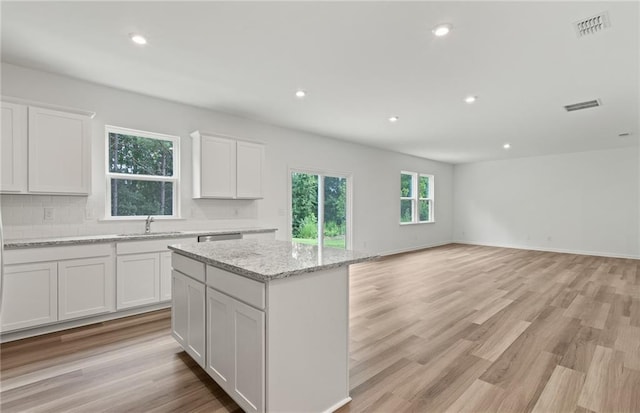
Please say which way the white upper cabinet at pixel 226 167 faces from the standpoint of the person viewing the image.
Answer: facing the viewer and to the right of the viewer

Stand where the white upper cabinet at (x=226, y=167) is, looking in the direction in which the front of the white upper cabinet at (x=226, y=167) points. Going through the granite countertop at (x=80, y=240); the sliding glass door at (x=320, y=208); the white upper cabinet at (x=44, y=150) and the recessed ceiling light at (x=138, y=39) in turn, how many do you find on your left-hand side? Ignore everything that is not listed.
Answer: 1

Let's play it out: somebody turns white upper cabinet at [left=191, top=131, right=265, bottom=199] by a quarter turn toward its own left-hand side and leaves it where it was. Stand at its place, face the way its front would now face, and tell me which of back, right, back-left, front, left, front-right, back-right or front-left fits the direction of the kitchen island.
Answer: back-right

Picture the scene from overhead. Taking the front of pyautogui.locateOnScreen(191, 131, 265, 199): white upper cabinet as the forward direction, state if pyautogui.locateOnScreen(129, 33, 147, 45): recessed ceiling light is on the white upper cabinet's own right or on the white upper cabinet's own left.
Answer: on the white upper cabinet's own right

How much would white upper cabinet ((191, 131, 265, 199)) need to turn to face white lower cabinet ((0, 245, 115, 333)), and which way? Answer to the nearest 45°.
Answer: approximately 90° to its right

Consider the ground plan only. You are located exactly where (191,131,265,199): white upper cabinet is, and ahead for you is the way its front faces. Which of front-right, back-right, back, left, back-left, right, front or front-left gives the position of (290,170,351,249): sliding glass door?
left

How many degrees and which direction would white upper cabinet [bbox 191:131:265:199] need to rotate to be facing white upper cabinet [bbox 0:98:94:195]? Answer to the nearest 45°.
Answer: approximately 90° to its right

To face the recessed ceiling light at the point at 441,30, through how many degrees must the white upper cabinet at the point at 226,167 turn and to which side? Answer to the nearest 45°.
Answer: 0° — it already faces it

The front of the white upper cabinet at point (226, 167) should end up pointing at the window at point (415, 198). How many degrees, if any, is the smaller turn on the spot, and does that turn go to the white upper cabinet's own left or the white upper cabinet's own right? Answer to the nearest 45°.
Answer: approximately 90° to the white upper cabinet's own left

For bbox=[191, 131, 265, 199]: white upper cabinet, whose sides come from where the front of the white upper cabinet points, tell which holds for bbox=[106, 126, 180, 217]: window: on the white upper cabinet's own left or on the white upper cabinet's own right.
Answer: on the white upper cabinet's own right
